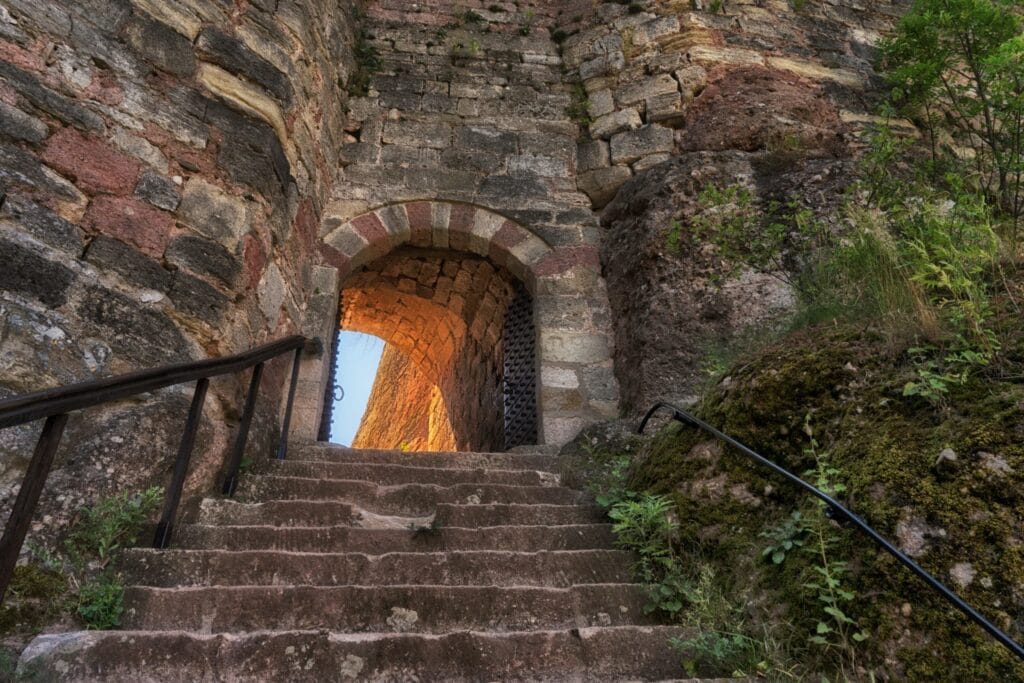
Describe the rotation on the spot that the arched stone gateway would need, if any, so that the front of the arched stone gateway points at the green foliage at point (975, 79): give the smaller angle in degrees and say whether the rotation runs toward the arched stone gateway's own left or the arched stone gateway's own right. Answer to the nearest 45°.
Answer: approximately 45° to the arched stone gateway's own left

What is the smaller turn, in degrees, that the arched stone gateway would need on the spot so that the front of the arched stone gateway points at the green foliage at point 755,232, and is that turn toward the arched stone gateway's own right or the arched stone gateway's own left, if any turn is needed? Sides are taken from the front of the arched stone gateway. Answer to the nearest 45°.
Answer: approximately 45° to the arched stone gateway's own left

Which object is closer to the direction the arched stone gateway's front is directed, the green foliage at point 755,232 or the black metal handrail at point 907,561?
the black metal handrail

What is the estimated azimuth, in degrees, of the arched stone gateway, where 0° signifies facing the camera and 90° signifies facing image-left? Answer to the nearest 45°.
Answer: approximately 0°

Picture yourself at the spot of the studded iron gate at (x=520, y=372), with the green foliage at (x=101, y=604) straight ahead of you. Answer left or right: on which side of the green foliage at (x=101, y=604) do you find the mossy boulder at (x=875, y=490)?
left

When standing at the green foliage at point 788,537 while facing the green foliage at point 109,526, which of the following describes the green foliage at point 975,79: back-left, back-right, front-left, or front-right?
back-right

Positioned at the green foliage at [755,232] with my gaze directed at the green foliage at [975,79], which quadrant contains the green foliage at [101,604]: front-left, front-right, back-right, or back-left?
back-right

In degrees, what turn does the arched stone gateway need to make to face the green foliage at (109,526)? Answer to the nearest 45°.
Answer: approximately 45° to its right
